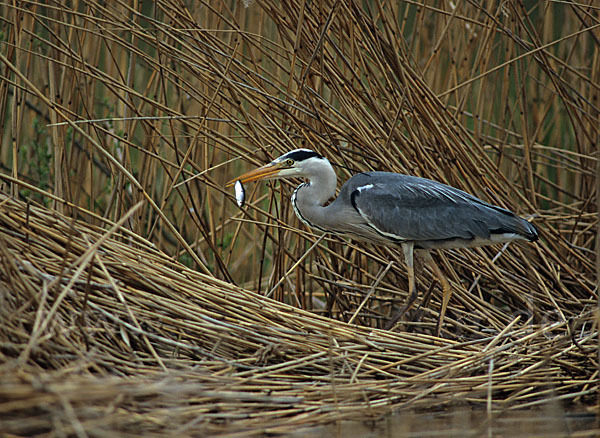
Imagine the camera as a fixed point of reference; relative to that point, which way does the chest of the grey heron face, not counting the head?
to the viewer's left
